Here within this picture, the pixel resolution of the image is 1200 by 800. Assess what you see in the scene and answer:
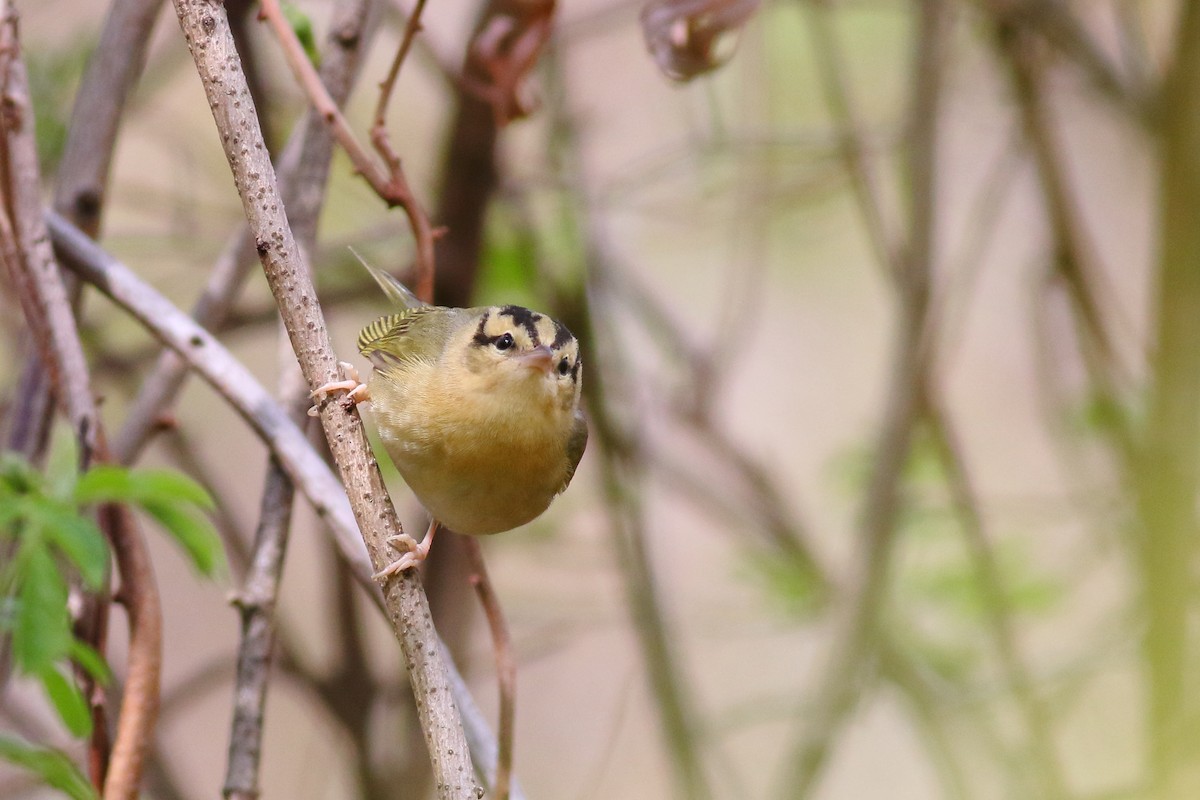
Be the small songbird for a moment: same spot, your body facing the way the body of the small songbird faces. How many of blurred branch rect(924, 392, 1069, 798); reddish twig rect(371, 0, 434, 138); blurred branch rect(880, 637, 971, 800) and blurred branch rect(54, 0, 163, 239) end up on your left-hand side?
2

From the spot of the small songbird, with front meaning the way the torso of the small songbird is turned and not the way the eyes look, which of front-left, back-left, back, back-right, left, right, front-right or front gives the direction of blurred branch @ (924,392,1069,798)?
left

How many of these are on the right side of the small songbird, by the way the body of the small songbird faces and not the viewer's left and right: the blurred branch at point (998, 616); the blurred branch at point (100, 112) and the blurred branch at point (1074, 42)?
1

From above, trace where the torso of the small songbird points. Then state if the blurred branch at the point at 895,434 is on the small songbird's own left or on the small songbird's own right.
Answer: on the small songbird's own left

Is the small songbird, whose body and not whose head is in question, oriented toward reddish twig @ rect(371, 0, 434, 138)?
no

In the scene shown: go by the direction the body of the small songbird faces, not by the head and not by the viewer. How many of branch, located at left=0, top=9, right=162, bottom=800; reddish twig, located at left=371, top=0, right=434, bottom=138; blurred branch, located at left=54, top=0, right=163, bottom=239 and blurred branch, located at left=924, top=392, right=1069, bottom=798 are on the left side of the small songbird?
1

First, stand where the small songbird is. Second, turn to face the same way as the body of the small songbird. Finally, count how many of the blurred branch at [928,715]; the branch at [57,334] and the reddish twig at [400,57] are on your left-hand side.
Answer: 1

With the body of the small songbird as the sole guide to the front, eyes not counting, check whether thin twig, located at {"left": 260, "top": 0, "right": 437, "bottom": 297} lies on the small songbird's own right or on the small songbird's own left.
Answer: on the small songbird's own right

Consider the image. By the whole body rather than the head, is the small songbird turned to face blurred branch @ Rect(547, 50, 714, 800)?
no

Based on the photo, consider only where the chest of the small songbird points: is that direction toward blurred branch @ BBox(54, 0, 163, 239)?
no

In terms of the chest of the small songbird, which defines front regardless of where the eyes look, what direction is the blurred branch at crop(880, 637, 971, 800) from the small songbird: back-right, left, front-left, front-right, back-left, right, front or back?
left

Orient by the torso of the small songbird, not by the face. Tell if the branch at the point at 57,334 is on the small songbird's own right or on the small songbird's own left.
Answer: on the small songbird's own right

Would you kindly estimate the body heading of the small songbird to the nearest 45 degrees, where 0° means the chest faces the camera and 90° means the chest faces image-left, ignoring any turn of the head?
approximately 315°

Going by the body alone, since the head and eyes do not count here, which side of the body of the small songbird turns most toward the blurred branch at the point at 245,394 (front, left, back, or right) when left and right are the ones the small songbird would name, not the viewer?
right
